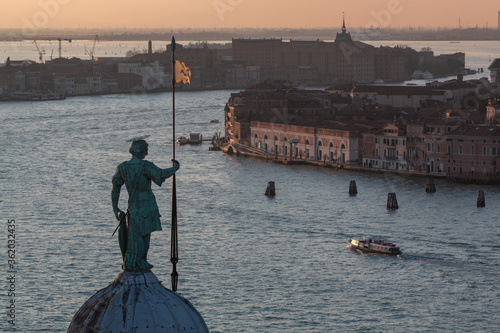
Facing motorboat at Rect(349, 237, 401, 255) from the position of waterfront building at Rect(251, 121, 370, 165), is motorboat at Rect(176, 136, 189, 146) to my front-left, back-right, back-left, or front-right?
back-right

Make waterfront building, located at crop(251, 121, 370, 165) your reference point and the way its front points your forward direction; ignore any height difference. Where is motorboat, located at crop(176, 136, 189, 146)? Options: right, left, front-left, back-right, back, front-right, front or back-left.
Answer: right

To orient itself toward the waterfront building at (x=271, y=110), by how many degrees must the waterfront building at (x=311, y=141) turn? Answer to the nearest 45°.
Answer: approximately 135° to its right

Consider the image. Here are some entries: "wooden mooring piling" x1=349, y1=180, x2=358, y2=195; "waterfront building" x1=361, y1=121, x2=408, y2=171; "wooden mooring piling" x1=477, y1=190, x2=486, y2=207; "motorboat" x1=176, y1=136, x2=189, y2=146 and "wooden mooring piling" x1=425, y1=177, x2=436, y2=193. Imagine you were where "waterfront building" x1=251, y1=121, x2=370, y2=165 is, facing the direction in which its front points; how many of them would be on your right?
1

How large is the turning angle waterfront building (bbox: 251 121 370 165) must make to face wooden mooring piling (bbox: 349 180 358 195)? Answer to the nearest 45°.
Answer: approximately 45° to its left

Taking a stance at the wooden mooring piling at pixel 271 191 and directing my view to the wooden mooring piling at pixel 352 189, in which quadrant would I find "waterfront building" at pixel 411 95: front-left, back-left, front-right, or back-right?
front-left

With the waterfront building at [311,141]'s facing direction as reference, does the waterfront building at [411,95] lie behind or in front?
behind

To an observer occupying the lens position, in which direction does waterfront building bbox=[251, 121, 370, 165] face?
facing the viewer and to the left of the viewer

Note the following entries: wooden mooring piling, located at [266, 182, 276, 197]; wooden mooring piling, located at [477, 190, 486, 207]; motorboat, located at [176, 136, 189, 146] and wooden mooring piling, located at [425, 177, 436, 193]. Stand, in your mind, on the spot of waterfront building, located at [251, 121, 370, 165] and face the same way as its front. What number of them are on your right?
1
